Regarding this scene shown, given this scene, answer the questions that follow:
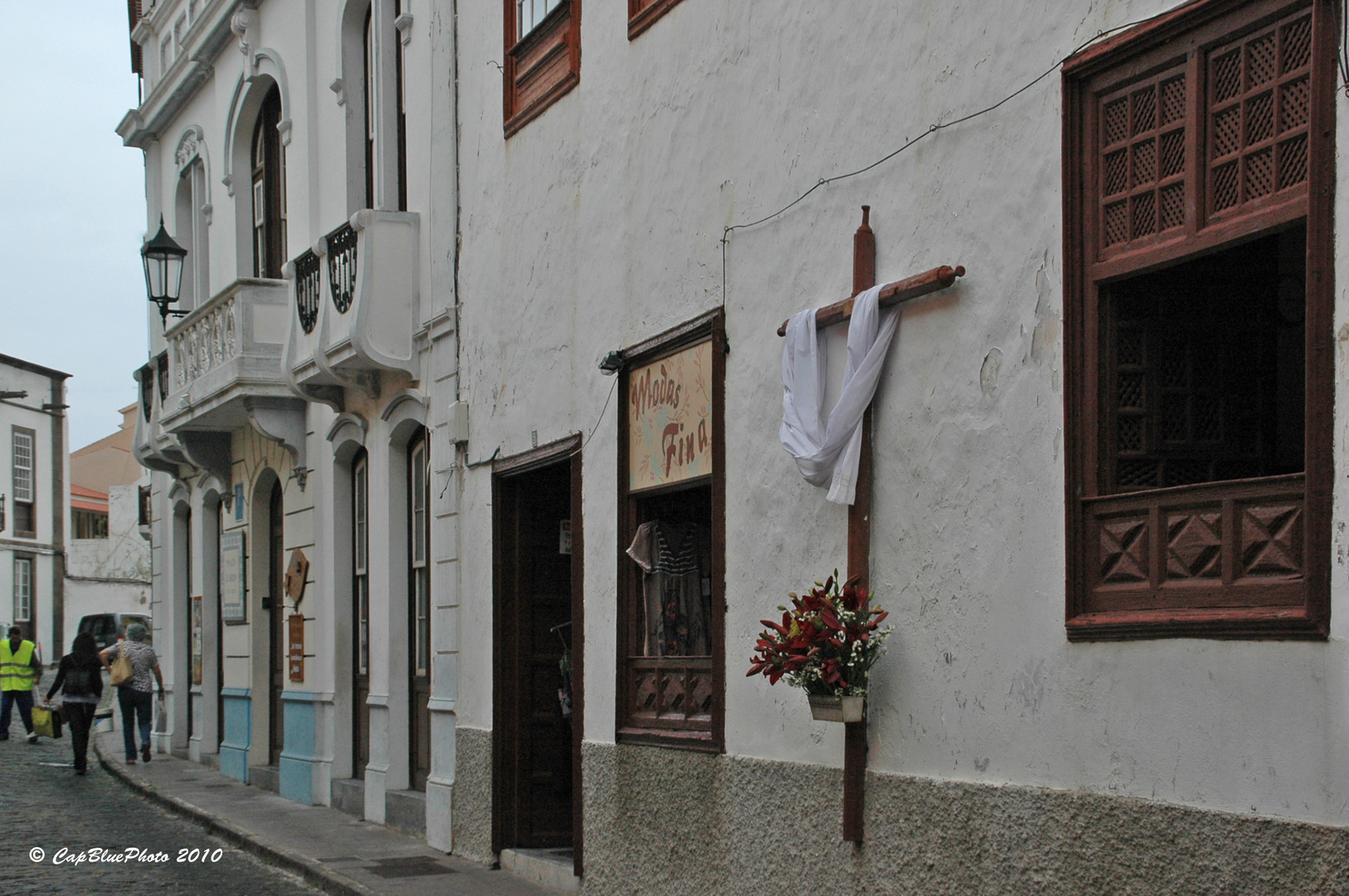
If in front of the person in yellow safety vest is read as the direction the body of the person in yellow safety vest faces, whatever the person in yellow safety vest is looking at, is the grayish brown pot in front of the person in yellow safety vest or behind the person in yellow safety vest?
in front

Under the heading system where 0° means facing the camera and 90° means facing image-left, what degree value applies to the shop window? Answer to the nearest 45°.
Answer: approximately 45°

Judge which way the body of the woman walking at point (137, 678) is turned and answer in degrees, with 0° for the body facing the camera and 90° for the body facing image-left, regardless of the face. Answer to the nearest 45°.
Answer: approximately 180°

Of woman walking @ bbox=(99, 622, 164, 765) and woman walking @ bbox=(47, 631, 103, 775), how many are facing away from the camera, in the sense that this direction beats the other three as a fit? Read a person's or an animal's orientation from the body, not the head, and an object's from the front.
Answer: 2

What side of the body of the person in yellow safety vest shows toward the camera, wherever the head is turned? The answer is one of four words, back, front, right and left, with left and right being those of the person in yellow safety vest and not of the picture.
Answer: front

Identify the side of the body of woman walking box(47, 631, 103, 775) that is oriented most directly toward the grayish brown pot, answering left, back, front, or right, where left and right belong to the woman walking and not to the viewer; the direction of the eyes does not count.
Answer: back

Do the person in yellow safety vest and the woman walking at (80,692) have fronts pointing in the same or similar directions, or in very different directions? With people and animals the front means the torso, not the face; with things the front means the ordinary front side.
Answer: very different directions

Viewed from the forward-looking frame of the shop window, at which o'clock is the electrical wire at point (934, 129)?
The electrical wire is roughly at 10 o'clock from the shop window.

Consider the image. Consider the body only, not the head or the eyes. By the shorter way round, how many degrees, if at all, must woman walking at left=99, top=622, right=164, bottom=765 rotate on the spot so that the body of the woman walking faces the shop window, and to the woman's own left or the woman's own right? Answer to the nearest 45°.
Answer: approximately 180°

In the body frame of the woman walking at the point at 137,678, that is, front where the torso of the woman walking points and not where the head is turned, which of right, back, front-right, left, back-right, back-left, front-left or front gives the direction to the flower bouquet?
back

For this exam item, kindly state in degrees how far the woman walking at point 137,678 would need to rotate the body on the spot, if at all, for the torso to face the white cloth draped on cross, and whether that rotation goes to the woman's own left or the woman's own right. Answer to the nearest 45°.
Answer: approximately 180°

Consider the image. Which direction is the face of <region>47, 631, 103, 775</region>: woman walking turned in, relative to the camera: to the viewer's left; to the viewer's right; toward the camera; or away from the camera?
away from the camera
